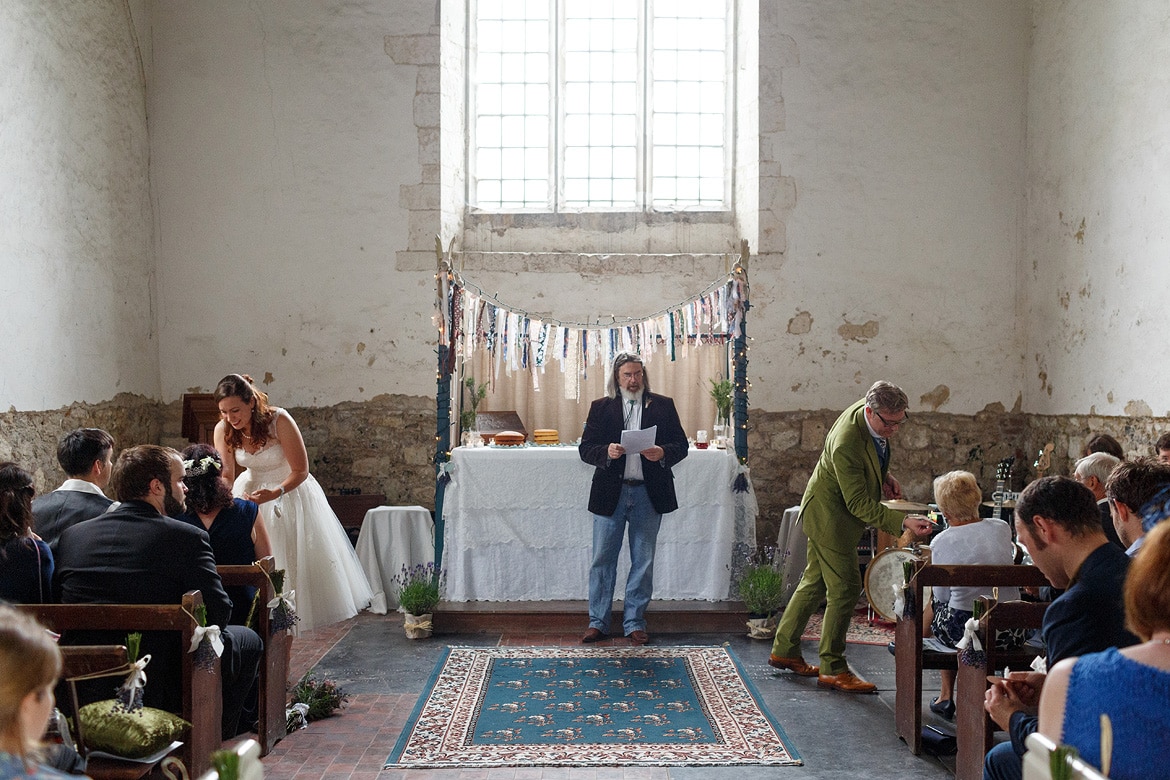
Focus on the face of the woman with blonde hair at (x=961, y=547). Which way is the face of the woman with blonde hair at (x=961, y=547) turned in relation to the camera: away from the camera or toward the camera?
away from the camera

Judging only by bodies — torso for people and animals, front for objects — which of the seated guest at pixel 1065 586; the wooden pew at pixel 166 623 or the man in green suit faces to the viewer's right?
the man in green suit

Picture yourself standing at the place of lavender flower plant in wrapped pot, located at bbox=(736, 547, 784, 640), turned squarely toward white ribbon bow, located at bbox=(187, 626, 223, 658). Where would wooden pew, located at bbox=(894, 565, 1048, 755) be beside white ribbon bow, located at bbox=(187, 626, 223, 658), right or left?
left

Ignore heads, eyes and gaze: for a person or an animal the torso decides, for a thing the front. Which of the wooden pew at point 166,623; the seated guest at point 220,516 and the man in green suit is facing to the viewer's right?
the man in green suit

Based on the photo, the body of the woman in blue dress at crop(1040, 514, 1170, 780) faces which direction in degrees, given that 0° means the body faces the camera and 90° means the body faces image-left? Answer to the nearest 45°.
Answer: approximately 180°

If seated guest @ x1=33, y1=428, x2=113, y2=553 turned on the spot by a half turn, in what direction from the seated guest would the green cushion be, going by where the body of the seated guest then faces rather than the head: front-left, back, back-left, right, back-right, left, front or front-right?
front-left

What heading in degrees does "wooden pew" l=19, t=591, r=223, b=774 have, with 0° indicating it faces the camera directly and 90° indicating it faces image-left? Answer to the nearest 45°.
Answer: approximately 180°

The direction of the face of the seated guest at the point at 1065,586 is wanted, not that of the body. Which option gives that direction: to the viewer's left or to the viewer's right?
to the viewer's left

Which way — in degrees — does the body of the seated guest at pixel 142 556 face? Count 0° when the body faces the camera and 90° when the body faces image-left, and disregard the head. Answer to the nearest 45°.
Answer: approximately 225°

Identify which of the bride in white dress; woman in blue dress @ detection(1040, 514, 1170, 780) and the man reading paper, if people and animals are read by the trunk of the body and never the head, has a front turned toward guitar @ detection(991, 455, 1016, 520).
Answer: the woman in blue dress

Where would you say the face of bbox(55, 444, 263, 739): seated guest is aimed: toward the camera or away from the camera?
away from the camera

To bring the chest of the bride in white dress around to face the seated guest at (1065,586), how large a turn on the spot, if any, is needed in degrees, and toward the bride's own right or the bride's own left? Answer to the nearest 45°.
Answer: approximately 90° to the bride's own left

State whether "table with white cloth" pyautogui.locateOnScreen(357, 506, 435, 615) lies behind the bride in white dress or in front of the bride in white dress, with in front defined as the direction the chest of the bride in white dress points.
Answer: behind

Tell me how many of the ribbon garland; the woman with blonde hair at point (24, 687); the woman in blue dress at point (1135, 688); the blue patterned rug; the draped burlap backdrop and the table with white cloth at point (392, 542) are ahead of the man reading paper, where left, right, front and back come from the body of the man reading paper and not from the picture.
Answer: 3

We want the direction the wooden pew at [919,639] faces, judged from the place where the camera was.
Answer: facing away from the viewer
